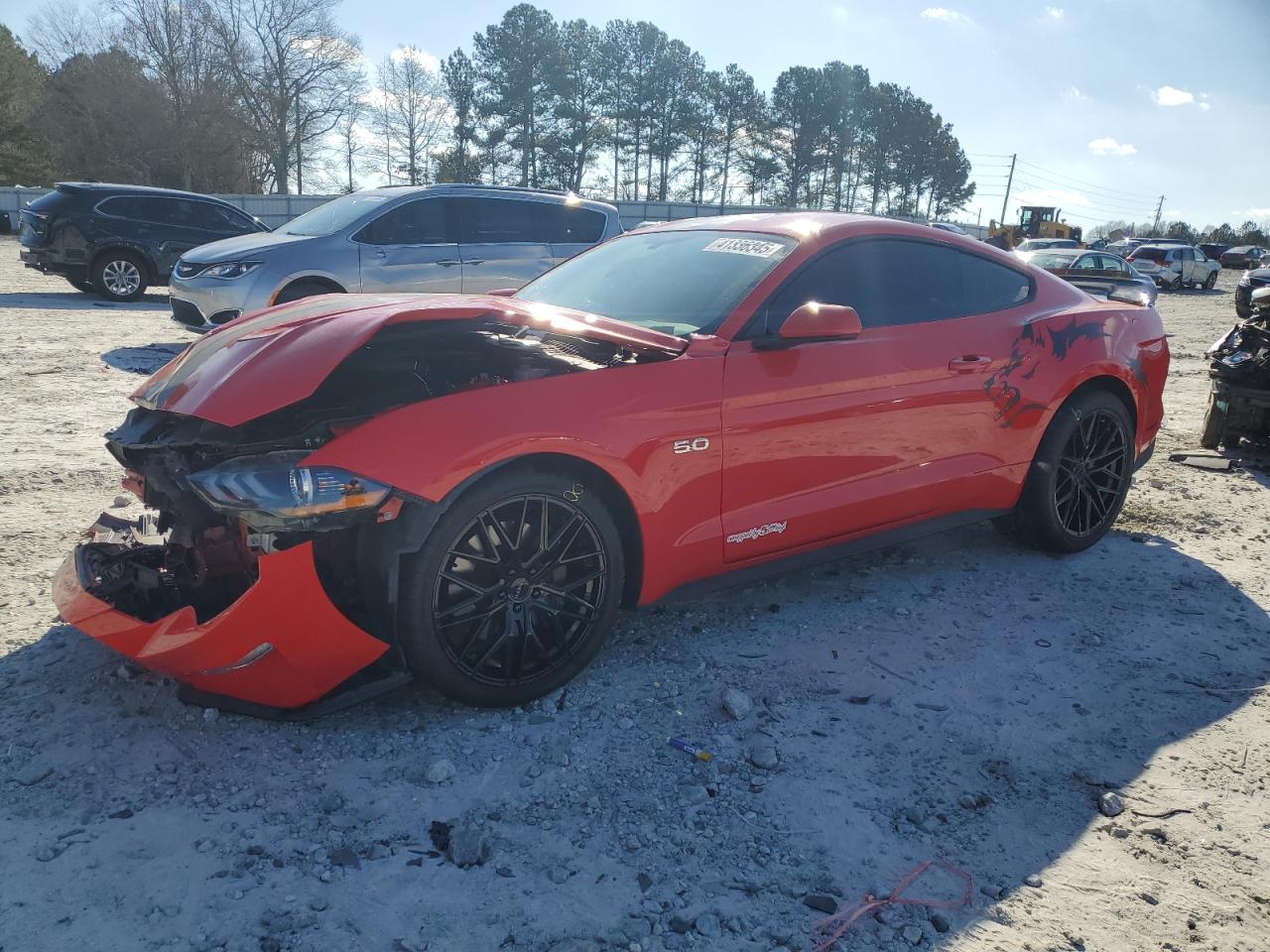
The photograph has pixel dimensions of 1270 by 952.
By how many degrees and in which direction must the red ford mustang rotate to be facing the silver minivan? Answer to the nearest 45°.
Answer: approximately 135° to its right

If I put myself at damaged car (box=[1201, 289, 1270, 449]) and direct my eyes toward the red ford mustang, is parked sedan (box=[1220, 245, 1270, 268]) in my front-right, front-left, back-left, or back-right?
back-right

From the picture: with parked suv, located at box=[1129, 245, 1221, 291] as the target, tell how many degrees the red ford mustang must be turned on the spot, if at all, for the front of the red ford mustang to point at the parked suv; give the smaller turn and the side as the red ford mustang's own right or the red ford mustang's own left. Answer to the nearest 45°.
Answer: approximately 180°

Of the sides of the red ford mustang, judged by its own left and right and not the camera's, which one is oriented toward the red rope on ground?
left

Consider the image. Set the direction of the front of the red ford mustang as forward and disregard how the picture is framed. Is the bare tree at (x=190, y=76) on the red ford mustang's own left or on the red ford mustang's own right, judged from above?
on the red ford mustang's own right

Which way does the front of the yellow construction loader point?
to the viewer's left

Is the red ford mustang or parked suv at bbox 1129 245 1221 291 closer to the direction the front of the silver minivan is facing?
the red ford mustang

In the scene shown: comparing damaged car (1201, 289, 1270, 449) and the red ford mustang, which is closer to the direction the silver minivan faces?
the red ford mustang

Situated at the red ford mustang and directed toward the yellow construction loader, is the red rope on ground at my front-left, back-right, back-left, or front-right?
back-right

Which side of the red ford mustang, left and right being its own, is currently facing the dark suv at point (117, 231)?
right

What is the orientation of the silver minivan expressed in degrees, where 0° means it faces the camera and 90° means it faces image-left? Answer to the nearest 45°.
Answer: approximately 45°
